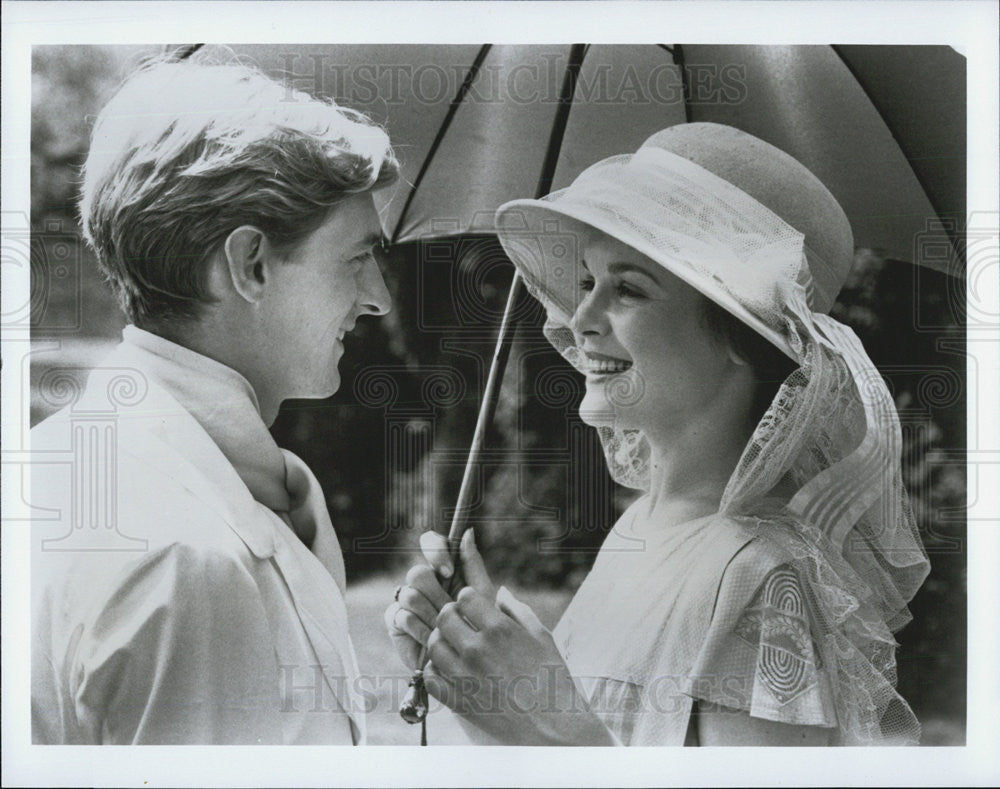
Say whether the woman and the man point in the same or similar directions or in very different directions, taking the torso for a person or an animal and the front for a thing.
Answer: very different directions

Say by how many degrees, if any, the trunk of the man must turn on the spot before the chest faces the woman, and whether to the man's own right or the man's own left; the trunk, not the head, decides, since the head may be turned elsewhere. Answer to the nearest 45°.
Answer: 0° — they already face them

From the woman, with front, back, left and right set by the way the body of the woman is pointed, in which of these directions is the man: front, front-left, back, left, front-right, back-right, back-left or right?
front

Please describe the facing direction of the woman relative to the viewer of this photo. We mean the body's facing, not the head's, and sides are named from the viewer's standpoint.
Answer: facing to the left of the viewer

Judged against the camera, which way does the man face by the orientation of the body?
to the viewer's right

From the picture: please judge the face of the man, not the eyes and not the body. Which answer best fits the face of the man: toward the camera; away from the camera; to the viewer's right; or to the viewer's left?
to the viewer's right
